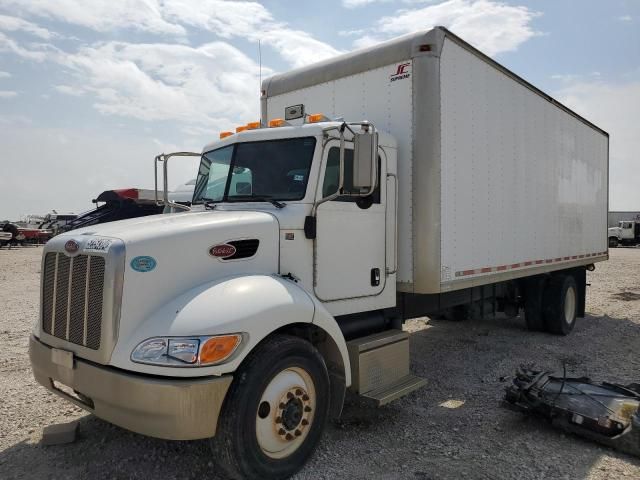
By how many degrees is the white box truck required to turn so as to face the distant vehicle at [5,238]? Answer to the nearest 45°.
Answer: approximately 90° to its right

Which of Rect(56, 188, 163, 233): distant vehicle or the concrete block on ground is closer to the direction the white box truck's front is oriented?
the concrete block on ground

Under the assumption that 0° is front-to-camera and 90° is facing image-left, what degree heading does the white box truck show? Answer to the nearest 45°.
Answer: approximately 45°

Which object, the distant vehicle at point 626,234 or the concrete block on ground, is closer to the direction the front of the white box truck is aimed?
the concrete block on ground

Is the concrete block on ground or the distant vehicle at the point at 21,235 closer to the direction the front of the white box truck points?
the concrete block on ground

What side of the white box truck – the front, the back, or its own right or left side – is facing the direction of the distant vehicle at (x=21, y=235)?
right

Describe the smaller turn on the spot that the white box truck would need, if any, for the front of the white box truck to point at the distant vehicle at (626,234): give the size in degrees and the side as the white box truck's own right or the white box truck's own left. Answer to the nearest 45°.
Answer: approximately 180°
